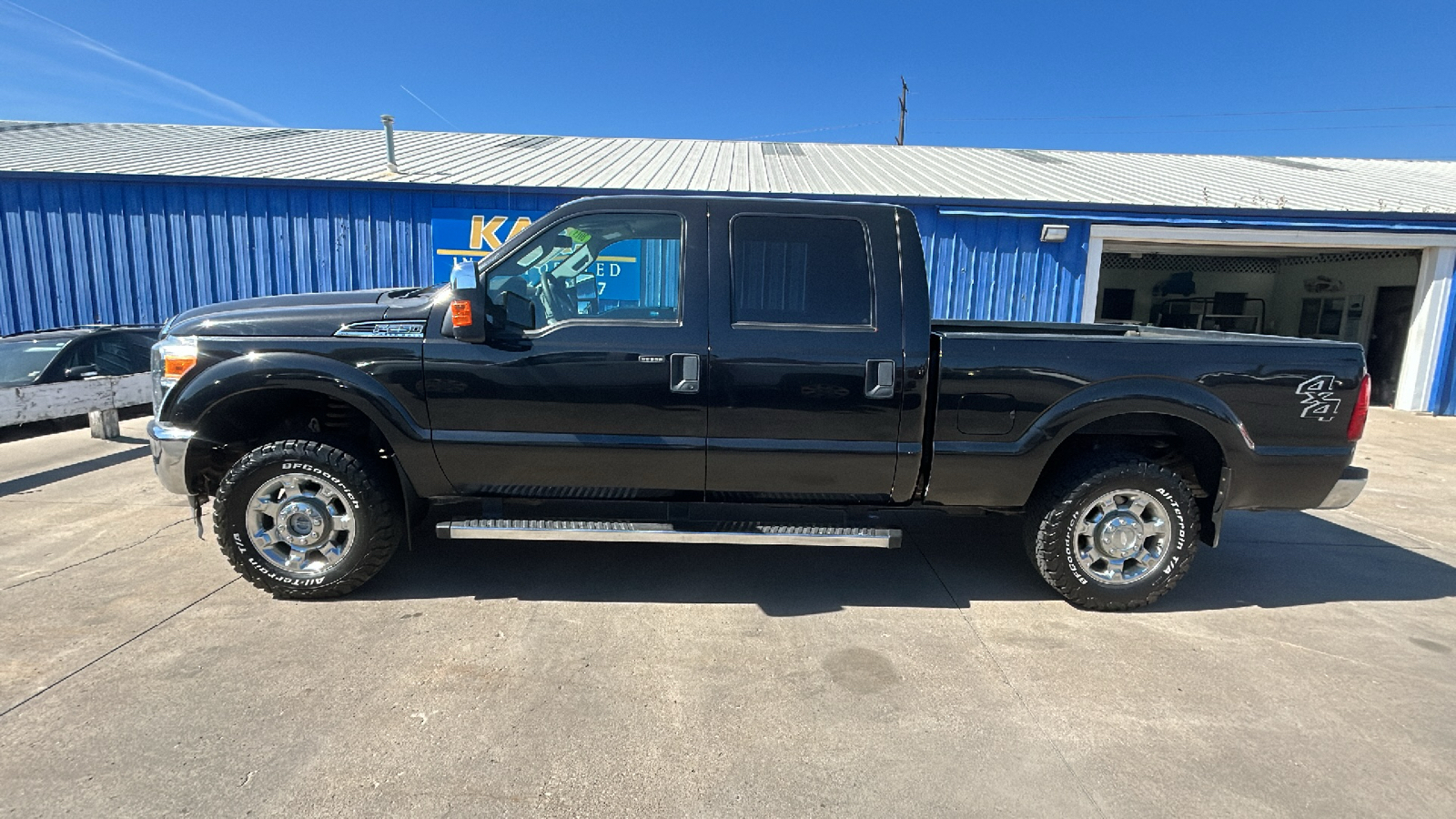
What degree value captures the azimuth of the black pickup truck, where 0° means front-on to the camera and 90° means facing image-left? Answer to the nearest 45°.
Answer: approximately 90°

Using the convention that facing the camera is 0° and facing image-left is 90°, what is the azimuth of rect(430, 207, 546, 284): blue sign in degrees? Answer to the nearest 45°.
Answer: approximately 0°

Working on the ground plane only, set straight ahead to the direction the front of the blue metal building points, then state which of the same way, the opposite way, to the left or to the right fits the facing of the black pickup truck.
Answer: to the right

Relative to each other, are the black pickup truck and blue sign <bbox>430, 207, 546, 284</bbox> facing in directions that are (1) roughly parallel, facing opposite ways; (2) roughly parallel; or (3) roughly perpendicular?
roughly perpendicular
